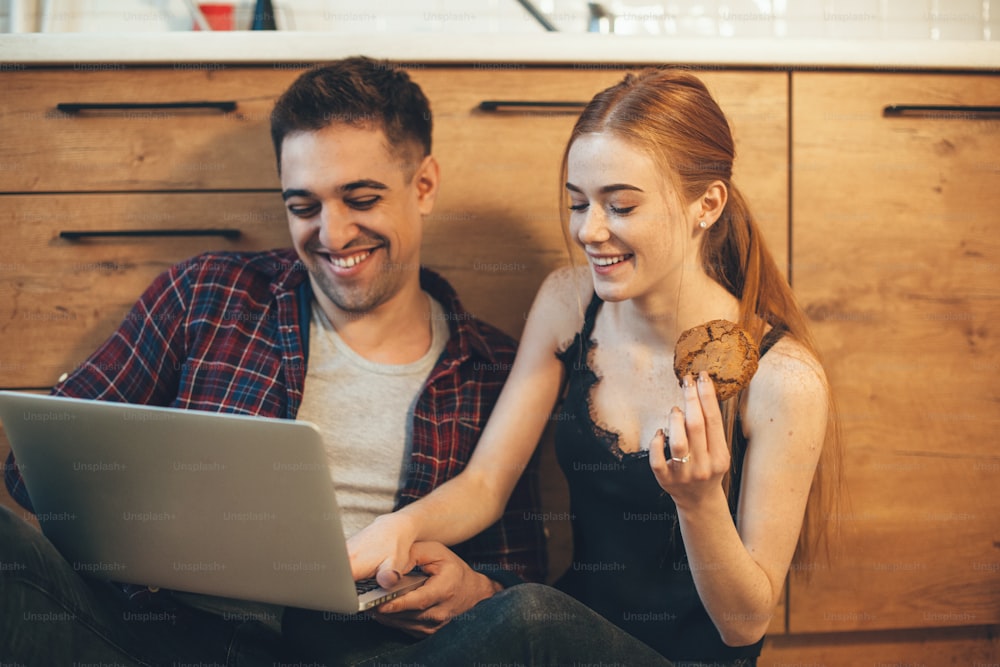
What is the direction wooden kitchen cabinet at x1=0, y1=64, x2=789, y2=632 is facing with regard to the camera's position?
facing the viewer

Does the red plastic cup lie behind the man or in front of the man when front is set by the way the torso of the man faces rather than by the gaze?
behind

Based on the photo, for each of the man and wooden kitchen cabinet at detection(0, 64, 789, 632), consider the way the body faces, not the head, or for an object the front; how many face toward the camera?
2

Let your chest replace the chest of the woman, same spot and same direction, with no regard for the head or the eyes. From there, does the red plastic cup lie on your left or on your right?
on your right

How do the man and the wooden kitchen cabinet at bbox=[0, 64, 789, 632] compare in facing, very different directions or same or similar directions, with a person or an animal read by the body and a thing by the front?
same or similar directions

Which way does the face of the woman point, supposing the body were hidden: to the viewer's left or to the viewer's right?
to the viewer's left

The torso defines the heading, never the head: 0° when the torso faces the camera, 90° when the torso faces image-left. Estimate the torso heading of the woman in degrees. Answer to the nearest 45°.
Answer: approximately 45°

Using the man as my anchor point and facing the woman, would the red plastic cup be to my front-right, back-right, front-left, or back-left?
back-left

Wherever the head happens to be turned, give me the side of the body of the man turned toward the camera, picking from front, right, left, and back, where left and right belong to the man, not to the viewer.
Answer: front
